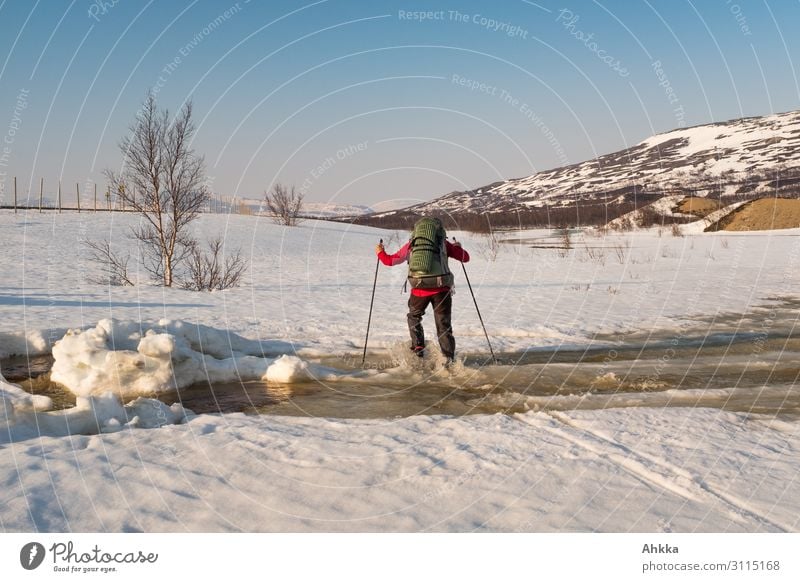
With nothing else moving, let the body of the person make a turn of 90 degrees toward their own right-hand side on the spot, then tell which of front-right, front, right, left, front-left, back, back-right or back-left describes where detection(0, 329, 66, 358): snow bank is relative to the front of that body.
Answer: back

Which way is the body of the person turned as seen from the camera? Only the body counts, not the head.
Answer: away from the camera

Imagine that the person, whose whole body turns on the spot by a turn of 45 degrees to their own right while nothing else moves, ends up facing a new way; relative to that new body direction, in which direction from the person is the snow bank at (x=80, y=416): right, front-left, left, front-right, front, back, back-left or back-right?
back

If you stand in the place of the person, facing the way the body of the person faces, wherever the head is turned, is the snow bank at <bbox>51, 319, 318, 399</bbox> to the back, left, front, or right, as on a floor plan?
left
